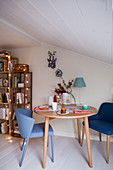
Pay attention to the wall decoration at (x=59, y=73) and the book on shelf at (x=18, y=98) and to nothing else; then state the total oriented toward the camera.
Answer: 2

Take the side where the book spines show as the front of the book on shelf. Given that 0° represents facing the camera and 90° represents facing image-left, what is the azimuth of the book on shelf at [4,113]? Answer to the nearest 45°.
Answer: approximately 0°

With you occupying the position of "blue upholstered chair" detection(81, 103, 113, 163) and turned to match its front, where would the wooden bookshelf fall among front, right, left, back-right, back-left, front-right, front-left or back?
front-right

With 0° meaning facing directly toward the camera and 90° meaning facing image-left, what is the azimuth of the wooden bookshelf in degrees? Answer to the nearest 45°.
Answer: approximately 0°
